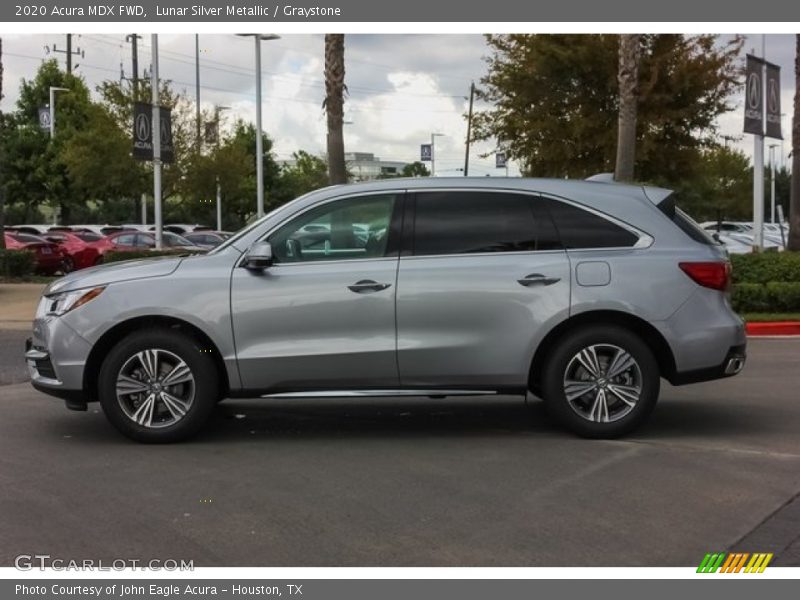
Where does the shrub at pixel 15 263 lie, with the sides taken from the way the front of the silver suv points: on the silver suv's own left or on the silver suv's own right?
on the silver suv's own right

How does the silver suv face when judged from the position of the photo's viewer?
facing to the left of the viewer

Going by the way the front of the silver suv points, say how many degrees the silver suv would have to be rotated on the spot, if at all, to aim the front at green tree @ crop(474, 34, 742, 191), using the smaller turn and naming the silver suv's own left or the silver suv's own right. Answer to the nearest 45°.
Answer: approximately 90° to the silver suv's own right

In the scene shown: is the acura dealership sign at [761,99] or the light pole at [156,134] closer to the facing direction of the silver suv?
the light pole

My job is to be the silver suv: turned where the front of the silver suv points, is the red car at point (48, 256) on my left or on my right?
on my right

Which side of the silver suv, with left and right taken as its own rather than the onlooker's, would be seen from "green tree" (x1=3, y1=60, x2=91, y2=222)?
right

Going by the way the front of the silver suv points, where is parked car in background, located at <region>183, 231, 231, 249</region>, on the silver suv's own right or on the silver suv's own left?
on the silver suv's own right

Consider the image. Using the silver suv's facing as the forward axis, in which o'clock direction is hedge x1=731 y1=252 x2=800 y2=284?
The hedge is roughly at 4 o'clock from the silver suv.

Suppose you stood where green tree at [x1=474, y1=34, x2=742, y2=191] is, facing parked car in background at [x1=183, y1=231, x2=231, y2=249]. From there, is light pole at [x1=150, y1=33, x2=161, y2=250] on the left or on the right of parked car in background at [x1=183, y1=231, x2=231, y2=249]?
left

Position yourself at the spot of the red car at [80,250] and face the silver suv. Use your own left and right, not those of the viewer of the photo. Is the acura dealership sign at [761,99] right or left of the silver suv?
left

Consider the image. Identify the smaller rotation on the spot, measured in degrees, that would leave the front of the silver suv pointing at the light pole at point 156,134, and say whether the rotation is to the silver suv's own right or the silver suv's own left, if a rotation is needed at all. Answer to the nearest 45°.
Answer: approximately 90° to the silver suv's own right

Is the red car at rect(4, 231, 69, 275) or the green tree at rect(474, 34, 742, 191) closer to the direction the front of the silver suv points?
the red car
